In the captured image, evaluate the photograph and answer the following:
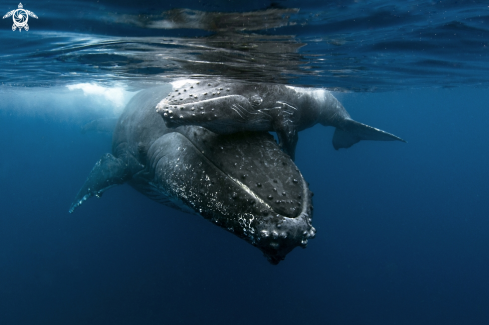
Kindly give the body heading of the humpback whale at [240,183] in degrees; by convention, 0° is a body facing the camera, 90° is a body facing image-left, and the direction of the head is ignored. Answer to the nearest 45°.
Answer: approximately 315°
